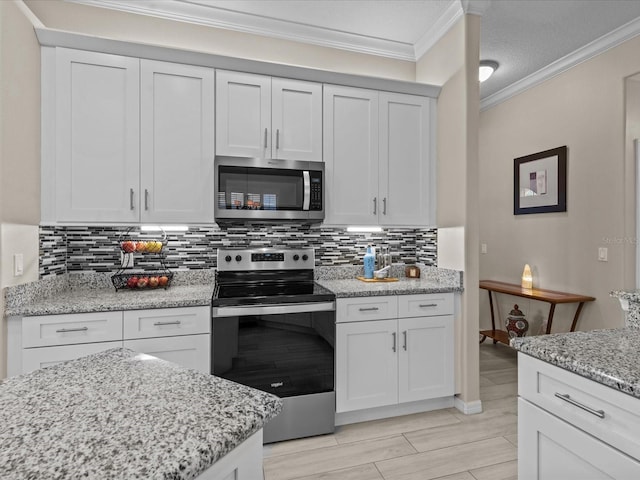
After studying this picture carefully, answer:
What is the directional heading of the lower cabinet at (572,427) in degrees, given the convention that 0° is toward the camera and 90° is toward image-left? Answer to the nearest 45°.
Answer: approximately 45°

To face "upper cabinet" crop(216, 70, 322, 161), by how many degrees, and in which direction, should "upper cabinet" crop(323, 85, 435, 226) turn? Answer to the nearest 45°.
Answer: approximately 90° to its right

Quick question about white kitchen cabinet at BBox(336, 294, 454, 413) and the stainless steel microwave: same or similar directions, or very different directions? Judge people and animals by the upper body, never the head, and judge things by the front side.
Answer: same or similar directions

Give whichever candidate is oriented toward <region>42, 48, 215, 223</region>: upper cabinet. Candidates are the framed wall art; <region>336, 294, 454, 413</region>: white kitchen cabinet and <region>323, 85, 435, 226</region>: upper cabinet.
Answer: the framed wall art

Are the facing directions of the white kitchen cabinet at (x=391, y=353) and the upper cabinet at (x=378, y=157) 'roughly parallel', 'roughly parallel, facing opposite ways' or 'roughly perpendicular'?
roughly parallel

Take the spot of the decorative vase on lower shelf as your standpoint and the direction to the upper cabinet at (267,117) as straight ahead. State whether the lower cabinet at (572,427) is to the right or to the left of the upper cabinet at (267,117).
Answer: left

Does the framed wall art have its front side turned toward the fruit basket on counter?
yes

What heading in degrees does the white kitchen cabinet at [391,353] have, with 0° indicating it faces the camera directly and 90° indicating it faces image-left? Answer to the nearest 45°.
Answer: approximately 315°

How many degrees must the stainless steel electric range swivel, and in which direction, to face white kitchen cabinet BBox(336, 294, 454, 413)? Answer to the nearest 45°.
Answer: approximately 90° to its left

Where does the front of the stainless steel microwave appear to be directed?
toward the camera

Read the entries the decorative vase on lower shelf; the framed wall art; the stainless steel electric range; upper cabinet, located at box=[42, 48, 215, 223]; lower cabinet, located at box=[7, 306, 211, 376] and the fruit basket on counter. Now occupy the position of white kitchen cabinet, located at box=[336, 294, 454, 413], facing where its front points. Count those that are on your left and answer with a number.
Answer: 2

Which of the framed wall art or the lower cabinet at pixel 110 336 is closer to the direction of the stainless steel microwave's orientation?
the lower cabinet

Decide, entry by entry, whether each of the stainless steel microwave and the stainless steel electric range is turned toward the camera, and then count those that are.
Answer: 2

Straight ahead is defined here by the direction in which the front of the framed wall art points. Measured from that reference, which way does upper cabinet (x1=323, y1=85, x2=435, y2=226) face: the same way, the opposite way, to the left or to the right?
to the left

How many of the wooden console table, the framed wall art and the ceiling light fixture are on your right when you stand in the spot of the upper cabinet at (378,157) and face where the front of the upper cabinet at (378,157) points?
0

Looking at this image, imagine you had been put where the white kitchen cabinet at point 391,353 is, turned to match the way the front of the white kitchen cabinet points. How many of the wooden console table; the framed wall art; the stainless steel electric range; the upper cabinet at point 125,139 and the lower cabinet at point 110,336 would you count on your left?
2

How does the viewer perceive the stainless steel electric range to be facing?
facing the viewer

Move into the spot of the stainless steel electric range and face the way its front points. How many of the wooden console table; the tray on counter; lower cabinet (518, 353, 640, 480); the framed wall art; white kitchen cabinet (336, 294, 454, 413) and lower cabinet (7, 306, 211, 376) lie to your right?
1
